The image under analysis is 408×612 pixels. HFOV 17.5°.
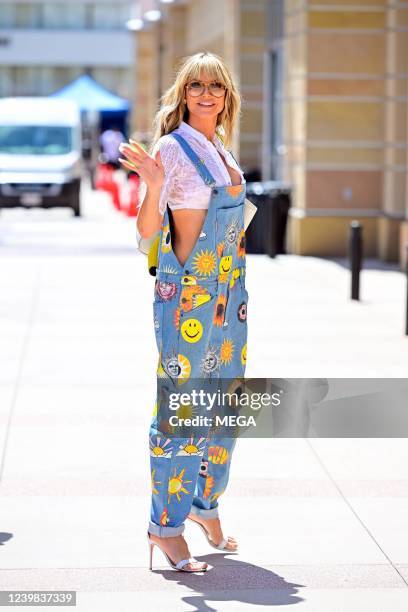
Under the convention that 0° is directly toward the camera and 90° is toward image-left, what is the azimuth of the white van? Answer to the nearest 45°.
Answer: approximately 0°

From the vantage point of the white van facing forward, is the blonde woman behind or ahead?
ahead

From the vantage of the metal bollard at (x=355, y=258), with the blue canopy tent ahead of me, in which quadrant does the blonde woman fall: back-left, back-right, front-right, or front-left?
back-left

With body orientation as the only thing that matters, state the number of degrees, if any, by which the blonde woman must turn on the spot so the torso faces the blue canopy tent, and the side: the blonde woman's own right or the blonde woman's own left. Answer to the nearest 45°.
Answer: approximately 135° to the blonde woman's own left

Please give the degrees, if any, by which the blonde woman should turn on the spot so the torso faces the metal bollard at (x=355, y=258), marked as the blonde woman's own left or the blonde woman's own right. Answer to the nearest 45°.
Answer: approximately 135° to the blonde woman's own left

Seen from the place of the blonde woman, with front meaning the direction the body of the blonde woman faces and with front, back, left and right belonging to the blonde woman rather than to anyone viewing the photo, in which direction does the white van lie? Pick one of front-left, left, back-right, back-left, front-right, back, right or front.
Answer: back-left

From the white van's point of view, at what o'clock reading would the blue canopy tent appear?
The blue canopy tent is roughly at 6 o'clock from the white van.

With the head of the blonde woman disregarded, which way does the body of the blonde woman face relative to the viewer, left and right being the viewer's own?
facing the viewer and to the right of the viewer

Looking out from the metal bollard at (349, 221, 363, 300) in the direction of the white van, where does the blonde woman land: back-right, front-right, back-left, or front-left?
back-left

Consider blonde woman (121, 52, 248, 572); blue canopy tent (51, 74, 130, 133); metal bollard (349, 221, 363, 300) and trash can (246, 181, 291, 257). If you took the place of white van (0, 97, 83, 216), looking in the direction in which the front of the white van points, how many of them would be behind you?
1

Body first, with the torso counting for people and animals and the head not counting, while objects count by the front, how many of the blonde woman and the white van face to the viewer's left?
0

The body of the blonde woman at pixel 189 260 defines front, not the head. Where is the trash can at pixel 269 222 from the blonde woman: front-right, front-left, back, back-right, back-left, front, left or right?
back-left
